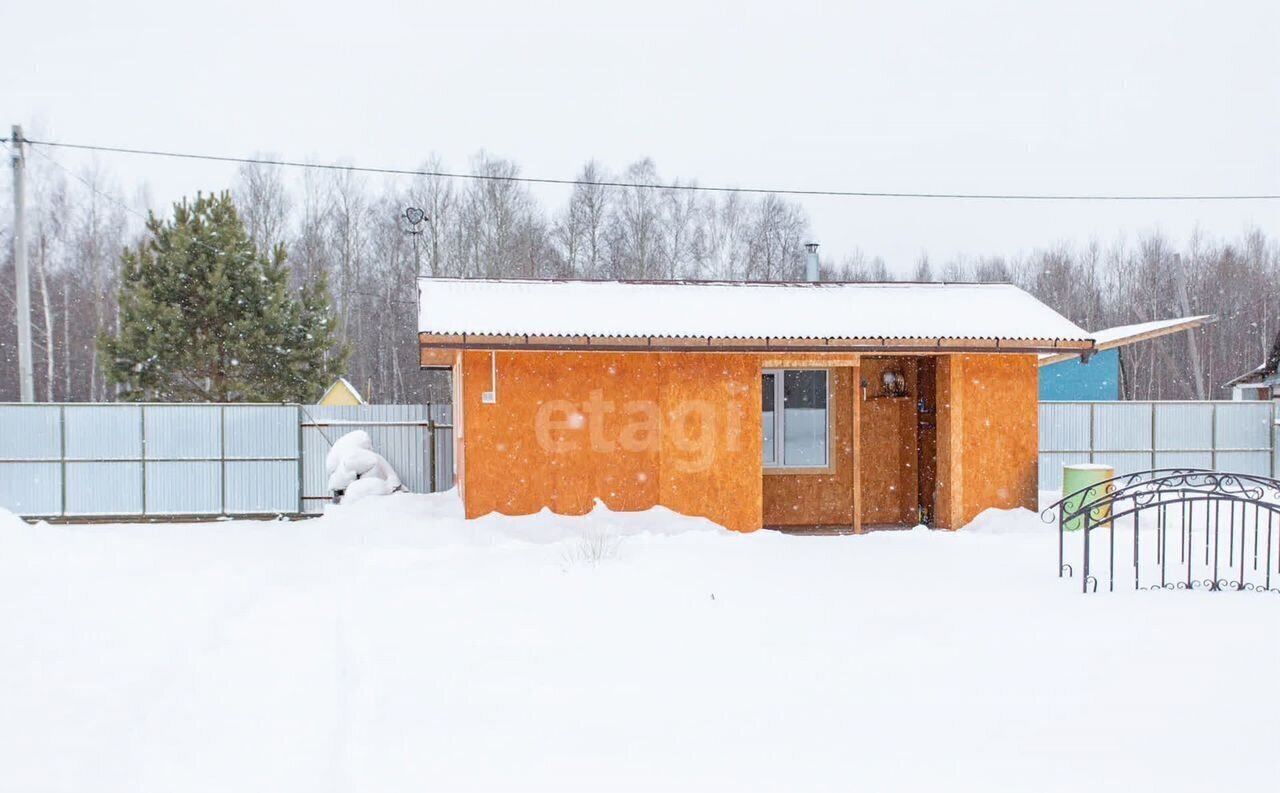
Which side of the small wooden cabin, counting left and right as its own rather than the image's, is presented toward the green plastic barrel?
left

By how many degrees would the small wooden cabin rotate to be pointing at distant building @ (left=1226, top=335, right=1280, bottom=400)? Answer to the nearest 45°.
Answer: approximately 135° to its left

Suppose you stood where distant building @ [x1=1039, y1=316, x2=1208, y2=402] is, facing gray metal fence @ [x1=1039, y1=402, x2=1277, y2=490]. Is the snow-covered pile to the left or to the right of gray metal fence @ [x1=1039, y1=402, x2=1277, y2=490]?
right

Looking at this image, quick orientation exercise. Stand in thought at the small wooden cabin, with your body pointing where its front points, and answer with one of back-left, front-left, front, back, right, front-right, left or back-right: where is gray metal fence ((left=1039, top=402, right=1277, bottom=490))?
back-left

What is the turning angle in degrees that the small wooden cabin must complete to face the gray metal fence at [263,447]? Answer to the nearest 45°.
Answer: approximately 90° to its right

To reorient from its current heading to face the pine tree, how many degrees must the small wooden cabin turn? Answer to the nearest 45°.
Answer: approximately 135° to its right

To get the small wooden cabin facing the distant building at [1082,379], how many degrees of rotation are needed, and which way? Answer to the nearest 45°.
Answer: approximately 135° to its left

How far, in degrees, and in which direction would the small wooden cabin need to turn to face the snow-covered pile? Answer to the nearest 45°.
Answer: approximately 90° to its right

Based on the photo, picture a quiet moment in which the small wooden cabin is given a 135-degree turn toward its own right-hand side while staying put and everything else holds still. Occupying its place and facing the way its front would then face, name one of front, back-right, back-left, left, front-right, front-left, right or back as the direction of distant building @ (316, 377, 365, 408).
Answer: front

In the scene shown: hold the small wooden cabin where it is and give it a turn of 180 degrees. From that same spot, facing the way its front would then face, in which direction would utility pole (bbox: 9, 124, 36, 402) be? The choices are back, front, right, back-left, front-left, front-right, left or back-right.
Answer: left

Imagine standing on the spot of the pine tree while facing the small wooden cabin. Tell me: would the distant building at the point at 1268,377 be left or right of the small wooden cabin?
left

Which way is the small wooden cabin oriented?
toward the camera
